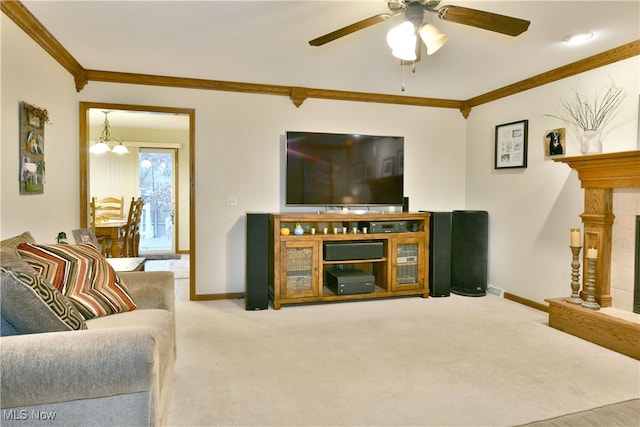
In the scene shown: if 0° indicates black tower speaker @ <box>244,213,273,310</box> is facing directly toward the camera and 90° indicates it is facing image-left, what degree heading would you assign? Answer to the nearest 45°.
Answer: approximately 0°

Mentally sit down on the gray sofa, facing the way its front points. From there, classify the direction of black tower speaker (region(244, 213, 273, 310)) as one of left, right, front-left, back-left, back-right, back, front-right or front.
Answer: front-left

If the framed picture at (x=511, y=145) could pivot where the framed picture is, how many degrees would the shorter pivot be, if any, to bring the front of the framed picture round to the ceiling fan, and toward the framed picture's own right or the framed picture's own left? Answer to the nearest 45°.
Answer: approximately 45° to the framed picture's own left

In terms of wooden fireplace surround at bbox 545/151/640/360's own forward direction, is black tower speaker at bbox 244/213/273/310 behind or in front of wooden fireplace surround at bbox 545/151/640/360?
in front

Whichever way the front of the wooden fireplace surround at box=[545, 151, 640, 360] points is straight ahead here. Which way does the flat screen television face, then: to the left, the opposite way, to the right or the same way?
to the left

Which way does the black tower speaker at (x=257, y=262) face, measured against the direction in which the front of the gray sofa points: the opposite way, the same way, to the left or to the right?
to the right

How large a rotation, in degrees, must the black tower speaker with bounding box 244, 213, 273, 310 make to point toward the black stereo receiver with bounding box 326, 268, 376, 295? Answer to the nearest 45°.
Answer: approximately 90° to its left

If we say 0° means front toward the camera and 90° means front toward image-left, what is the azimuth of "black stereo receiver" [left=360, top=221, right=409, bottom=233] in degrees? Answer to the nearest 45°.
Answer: approximately 0°

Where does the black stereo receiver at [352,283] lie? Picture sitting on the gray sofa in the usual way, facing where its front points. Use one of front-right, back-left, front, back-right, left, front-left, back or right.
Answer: front-left

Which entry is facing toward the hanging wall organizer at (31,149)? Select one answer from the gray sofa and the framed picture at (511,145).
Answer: the framed picture at (511,145)

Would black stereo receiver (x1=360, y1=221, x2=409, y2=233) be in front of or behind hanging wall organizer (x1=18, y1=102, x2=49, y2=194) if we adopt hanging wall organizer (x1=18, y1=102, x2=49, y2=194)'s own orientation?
in front

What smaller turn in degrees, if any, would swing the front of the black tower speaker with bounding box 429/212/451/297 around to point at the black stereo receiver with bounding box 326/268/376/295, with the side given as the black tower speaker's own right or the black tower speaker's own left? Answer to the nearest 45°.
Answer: approximately 45° to the black tower speaker's own right

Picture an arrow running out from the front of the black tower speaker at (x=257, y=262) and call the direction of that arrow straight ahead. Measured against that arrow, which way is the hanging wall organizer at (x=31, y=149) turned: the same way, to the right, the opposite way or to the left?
to the left
